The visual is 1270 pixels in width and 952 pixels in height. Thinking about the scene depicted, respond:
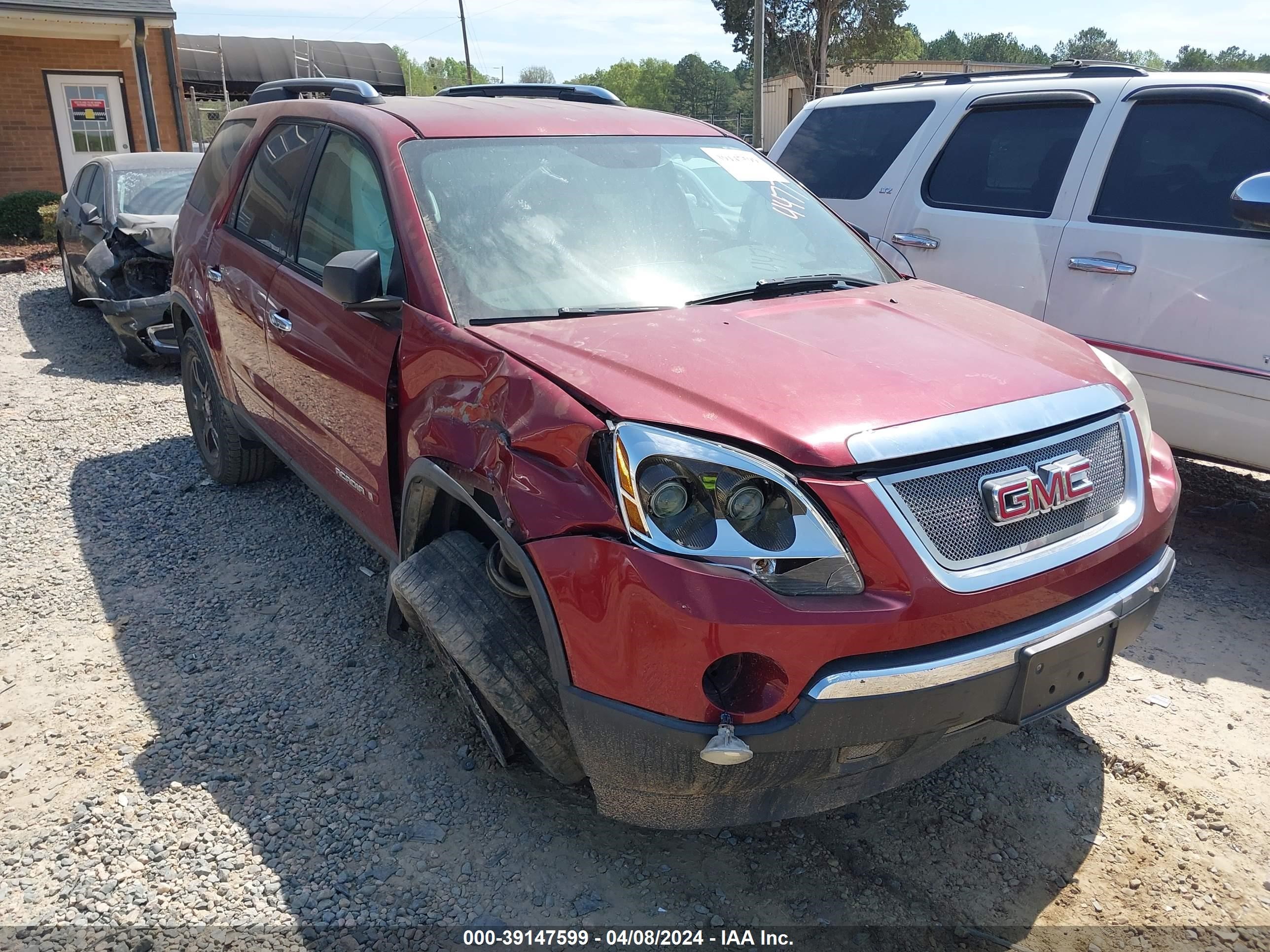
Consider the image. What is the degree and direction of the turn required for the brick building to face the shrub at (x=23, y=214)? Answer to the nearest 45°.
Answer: approximately 45° to its right

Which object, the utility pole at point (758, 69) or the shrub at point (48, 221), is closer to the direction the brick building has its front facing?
the shrub

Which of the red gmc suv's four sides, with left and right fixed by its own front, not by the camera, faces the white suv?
left

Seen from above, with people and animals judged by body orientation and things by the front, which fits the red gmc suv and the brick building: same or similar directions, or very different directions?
same or similar directions

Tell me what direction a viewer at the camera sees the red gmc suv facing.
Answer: facing the viewer and to the right of the viewer

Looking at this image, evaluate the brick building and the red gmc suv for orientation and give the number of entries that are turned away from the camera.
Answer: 0

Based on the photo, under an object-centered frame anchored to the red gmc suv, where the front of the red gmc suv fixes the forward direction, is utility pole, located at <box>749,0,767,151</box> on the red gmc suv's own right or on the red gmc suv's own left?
on the red gmc suv's own left

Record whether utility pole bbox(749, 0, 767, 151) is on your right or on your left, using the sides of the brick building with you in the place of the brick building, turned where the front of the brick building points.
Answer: on your left

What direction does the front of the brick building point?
toward the camera
